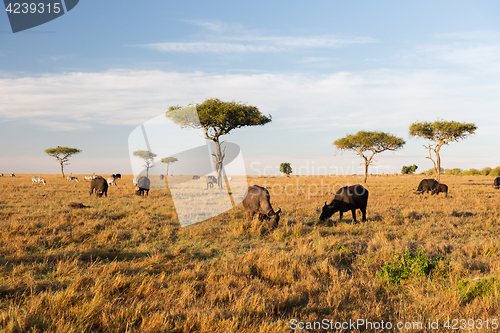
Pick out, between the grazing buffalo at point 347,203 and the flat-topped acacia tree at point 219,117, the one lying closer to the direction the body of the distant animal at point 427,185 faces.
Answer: the flat-topped acacia tree

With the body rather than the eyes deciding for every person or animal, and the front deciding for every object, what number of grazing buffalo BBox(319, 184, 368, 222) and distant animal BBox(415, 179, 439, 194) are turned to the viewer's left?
2

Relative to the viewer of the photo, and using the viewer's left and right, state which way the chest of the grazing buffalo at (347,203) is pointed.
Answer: facing to the left of the viewer

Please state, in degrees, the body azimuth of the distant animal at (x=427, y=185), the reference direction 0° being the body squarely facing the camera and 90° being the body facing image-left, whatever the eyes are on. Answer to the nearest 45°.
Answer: approximately 90°

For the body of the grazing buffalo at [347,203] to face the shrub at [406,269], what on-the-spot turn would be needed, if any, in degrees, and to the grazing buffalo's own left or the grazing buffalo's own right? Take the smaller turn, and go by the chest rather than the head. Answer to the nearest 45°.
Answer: approximately 90° to the grazing buffalo's own left

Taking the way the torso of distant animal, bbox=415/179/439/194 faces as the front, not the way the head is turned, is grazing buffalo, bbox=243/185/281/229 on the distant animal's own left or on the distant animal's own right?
on the distant animal's own left

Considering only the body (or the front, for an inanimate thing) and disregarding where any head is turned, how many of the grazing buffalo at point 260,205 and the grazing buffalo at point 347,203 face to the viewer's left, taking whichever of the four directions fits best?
1

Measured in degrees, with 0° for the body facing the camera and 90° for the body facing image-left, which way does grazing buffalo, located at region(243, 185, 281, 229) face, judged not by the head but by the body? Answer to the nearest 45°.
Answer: approximately 315°
